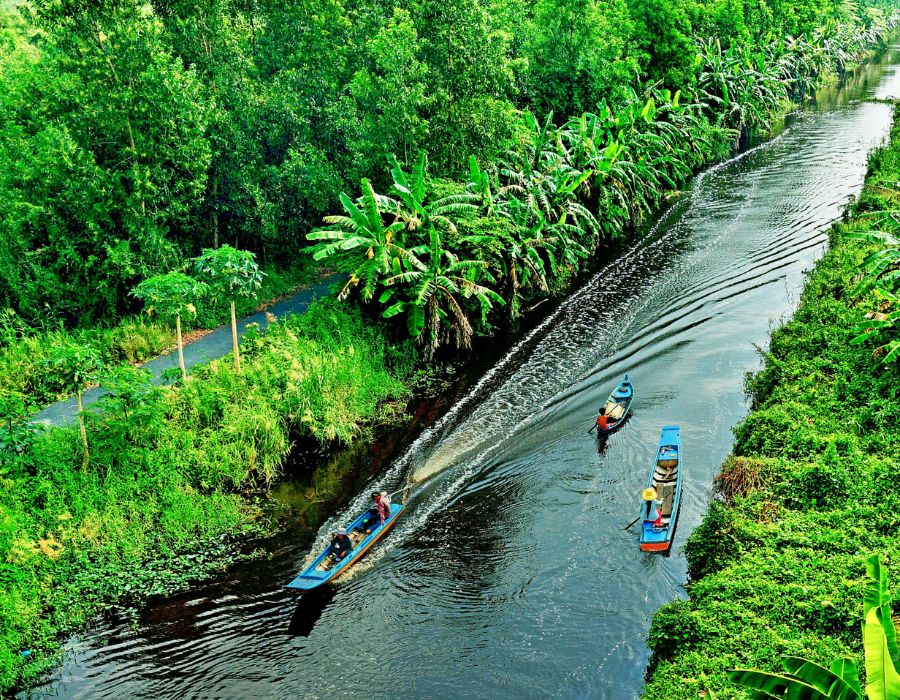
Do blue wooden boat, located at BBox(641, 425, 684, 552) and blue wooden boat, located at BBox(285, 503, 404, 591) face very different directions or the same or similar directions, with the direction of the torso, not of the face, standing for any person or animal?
very different directions

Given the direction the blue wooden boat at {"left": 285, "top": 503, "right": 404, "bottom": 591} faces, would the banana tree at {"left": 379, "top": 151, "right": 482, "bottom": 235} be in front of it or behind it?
behind

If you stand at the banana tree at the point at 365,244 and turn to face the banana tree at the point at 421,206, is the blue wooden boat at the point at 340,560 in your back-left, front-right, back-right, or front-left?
back-right

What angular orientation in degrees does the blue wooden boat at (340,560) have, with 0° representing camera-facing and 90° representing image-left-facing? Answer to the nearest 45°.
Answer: approximately 45°

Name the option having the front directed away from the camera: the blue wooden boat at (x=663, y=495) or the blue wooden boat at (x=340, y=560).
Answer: the blue wooden boat at (x=663, y=495)

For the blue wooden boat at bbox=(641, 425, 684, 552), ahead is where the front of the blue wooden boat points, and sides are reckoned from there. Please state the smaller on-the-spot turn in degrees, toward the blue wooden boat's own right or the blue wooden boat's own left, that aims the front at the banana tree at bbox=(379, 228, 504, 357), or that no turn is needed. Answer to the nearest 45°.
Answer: approximately 45° to the blue wooden boat's own left

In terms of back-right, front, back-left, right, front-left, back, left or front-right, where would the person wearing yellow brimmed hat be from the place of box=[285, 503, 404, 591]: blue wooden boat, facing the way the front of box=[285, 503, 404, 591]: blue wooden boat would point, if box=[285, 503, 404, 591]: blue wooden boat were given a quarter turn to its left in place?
front-left

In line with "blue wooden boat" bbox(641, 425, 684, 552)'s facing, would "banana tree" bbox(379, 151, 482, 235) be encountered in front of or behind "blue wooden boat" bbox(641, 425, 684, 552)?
in front

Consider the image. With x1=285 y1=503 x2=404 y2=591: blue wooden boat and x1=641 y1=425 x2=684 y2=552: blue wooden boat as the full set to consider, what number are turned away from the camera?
1

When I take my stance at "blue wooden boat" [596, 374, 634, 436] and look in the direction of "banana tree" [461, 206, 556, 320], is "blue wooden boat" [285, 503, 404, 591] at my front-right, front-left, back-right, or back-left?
back-left

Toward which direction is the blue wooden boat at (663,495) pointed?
away from the camera

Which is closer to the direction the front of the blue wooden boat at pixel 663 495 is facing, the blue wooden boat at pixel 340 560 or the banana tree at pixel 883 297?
the banana tree

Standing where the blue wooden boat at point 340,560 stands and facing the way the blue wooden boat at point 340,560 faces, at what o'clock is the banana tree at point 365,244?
The banana tree is roughly at 5 o'clock from the blue wooden boat.

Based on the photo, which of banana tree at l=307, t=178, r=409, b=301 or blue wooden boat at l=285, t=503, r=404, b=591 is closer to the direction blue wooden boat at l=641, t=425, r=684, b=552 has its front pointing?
the banana tree

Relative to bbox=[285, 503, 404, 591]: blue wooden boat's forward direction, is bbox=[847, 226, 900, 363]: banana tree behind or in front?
behind

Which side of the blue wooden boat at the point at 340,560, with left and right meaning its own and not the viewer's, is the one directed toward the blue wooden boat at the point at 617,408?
back
